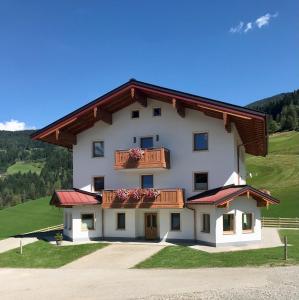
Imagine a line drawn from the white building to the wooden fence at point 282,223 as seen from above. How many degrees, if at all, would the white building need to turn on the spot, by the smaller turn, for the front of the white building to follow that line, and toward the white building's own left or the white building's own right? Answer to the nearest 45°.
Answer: approximately 135° to the white building's own left

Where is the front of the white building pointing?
toward the camera
